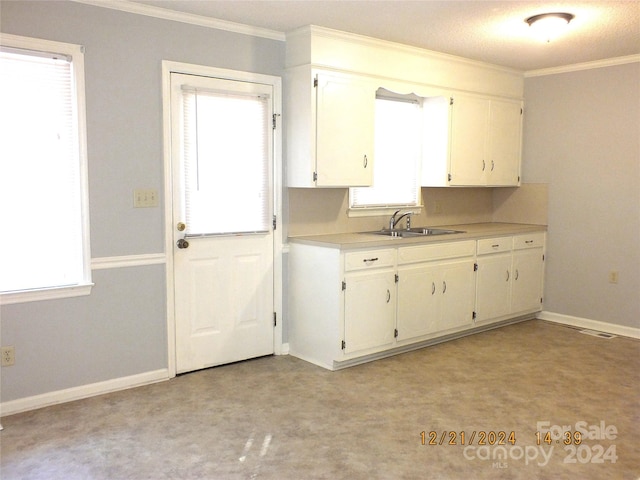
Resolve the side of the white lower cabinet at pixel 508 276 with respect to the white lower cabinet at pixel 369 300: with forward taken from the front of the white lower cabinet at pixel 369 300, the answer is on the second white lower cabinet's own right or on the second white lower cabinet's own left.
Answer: on the second white lower cabinet's own left

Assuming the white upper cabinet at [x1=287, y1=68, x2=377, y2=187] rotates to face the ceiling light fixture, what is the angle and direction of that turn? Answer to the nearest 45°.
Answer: approximately 45° to its left

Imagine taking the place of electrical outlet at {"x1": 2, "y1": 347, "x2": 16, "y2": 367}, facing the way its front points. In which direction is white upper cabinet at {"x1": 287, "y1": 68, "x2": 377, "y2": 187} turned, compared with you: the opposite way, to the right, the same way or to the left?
the same way

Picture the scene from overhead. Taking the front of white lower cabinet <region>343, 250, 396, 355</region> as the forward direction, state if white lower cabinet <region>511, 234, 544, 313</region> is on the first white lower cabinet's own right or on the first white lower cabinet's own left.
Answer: on the first white lower cabinet's own left

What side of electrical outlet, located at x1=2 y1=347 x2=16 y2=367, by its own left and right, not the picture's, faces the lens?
front

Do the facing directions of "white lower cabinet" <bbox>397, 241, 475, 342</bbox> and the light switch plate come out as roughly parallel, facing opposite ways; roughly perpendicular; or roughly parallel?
roughly parallel

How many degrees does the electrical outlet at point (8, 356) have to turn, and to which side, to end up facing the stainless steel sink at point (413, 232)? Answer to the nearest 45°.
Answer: approximately 90° to its left

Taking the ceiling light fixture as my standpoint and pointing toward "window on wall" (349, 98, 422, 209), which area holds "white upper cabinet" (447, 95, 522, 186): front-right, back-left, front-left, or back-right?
front-right

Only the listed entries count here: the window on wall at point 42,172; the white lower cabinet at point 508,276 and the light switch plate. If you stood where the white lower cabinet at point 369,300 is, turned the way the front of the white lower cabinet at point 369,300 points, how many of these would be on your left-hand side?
1

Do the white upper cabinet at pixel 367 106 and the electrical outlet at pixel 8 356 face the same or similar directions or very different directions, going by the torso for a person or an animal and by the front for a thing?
same or similar directions

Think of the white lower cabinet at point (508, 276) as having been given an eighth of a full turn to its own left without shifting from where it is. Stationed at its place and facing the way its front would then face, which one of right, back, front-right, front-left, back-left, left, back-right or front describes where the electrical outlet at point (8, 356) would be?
back-right

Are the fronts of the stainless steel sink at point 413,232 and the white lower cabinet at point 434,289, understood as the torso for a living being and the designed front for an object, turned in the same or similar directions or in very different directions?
same or similar directions

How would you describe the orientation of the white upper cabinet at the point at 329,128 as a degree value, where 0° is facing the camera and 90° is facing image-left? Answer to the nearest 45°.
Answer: approximately 315°

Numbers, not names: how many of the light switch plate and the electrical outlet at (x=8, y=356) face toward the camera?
2

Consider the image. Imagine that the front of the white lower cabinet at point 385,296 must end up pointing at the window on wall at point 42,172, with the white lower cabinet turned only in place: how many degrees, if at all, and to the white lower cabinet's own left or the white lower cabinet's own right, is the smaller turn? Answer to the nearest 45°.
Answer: approximately 90° to the white lower cabinet's own right

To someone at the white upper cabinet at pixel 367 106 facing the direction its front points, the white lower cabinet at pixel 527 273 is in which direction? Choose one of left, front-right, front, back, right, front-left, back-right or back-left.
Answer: left

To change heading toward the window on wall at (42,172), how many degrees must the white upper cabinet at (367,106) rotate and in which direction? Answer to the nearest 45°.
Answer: approximately 90° to its right

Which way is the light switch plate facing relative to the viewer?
toward the camera

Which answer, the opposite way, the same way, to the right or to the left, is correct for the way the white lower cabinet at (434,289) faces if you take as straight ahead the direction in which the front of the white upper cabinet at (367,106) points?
the same way

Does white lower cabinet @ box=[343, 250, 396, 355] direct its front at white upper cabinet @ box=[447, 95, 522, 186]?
no

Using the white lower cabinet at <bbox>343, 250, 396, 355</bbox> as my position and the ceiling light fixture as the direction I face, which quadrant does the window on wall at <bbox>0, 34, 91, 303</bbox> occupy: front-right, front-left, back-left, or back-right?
back-right

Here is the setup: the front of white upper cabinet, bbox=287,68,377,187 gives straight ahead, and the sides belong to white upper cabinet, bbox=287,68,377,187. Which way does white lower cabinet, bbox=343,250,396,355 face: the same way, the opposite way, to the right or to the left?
the same way
